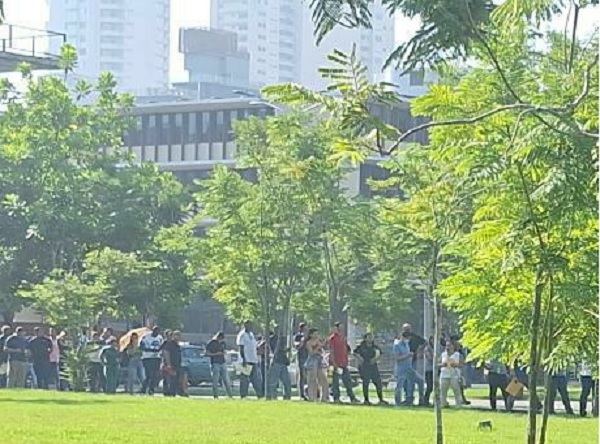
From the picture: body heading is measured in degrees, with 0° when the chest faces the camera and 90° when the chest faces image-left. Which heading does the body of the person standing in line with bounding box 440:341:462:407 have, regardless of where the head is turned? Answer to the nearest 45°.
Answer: approximately 0°

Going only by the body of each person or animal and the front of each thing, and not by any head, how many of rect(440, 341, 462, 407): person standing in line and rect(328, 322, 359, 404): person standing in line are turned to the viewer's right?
0
